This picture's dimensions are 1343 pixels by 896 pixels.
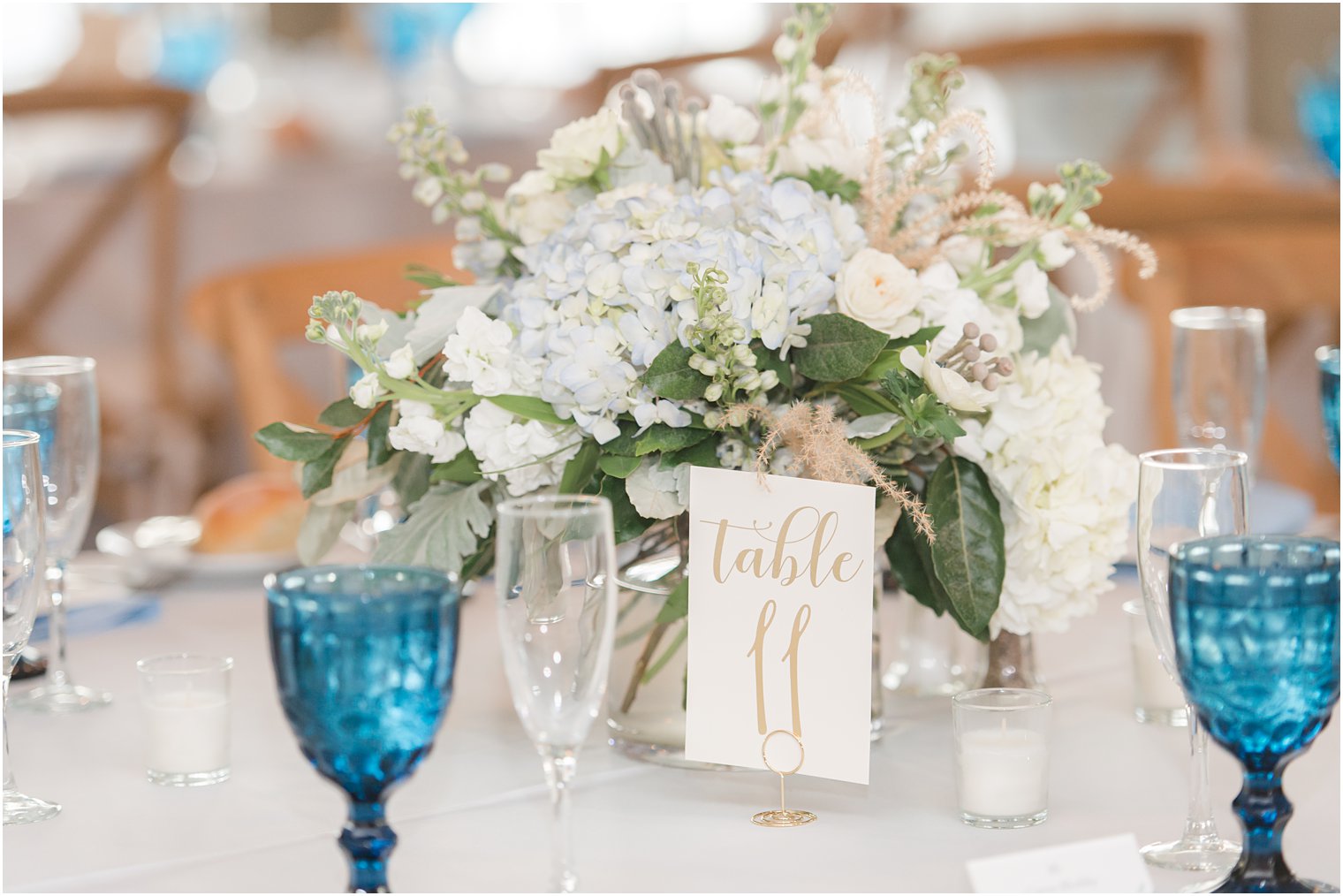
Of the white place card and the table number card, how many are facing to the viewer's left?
0

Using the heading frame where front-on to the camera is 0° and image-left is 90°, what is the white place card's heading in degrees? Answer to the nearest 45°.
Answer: approximately 315°

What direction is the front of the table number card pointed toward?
toward the camera

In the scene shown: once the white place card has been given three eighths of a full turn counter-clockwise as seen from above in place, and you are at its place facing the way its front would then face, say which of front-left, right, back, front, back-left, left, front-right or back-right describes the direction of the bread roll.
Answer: front-left
